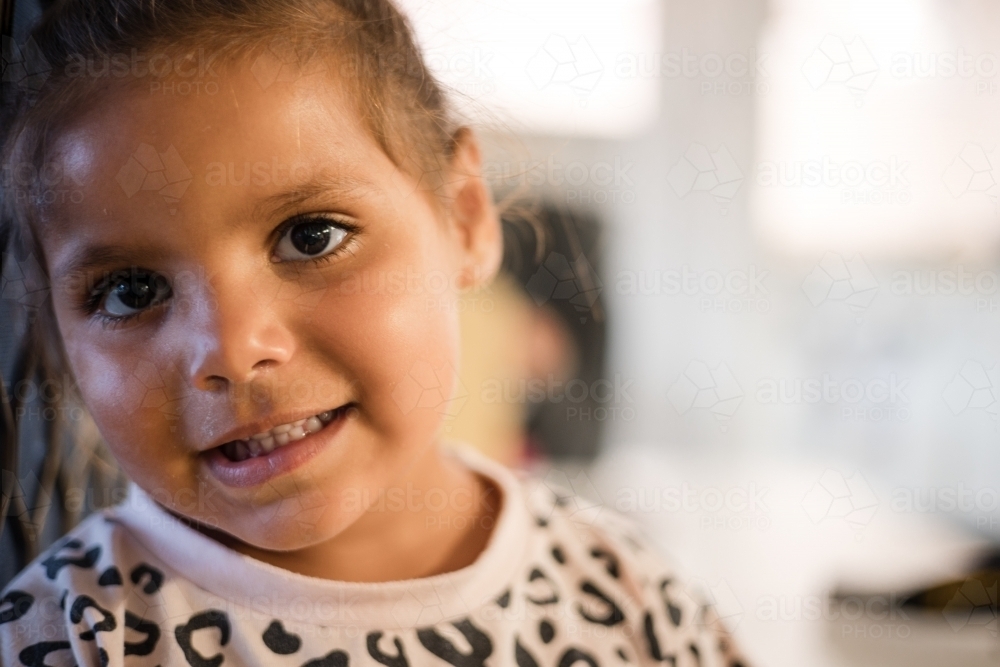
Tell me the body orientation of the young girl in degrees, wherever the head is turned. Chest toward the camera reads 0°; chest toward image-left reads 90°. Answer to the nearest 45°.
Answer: approximately 0°
